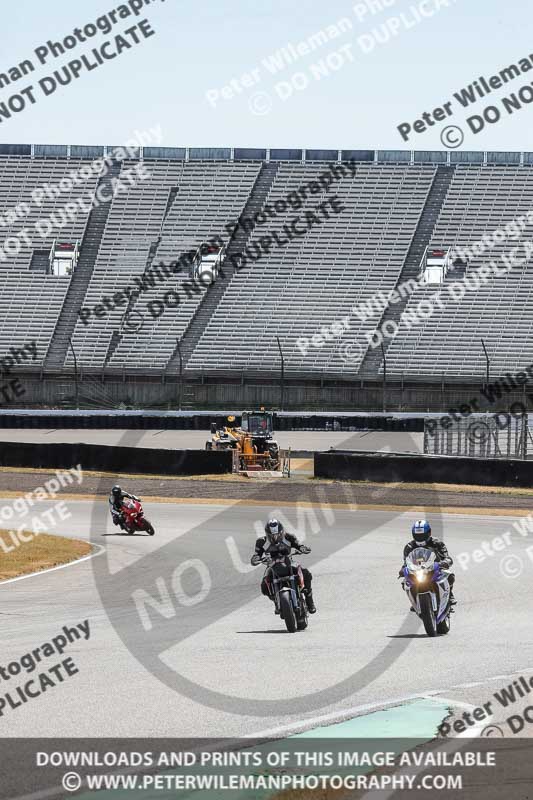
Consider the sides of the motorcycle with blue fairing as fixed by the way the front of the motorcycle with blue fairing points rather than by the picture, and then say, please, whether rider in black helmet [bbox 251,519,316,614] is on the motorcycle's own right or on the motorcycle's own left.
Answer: on the motorcycle's own right

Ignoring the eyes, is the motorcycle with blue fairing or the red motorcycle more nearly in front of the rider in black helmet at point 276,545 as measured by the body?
the motorcycle with blue fairing

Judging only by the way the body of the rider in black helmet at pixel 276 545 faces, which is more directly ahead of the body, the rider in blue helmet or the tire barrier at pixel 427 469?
the rider in blue helmet

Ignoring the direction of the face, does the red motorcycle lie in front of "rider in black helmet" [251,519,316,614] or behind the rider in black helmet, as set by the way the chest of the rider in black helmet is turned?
behind

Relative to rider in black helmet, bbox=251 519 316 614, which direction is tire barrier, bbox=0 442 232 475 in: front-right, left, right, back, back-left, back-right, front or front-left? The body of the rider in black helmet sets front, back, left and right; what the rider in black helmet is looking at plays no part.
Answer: back

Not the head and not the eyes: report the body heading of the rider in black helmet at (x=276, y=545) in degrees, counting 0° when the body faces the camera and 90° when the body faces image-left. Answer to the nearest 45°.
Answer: approximately 0°
